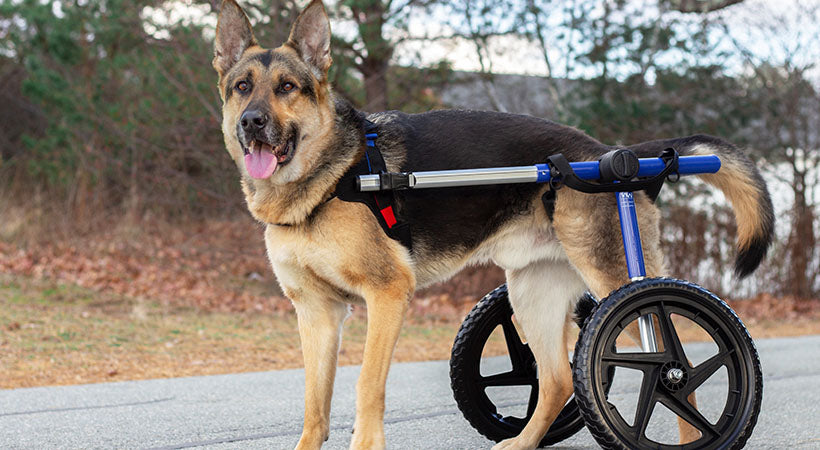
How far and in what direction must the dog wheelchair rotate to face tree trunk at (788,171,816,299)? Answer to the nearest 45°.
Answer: approximately 135° to its right

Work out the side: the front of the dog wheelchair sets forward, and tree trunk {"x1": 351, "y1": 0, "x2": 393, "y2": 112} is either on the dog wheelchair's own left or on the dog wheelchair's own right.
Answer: on the dog wheelchair's own right

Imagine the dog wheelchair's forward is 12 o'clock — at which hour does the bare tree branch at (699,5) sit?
The bare tree branch is roughly at 5 o'clock from the dog wheelchair.

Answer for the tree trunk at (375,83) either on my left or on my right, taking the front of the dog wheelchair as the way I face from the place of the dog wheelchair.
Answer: on my right

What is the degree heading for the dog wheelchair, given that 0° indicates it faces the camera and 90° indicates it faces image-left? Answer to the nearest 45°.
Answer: approximately 45°
